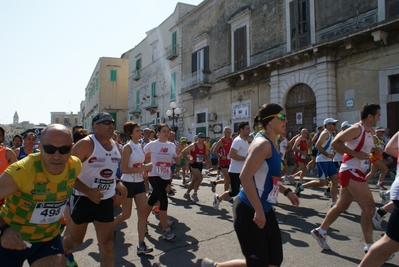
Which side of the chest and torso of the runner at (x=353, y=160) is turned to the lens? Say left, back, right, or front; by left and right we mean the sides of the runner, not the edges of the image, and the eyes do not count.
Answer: right

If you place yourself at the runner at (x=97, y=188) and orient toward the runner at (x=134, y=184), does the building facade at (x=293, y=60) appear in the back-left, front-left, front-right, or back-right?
front-right

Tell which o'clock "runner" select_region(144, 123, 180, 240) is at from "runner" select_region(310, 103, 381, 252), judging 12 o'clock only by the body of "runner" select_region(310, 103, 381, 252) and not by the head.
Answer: "runner" select_region(144, 123, 180, 240) is roughly at 6 o'clock from "runner" select_region(310, 103, 381, 252).

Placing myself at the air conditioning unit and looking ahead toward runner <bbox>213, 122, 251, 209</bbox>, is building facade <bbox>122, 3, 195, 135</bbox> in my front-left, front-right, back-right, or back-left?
back-right

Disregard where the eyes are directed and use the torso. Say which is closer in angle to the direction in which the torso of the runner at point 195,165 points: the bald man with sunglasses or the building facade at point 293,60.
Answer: the bald man with sunglasses

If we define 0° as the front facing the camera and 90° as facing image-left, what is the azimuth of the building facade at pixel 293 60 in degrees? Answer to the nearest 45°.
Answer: approximately 45°

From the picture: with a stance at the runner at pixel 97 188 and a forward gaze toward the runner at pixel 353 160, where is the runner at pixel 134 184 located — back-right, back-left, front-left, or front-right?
front-left

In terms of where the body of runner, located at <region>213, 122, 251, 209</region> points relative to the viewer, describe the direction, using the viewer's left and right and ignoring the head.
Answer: facing to the right of the viewer

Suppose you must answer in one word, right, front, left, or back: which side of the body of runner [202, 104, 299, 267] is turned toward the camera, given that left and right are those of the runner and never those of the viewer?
right
